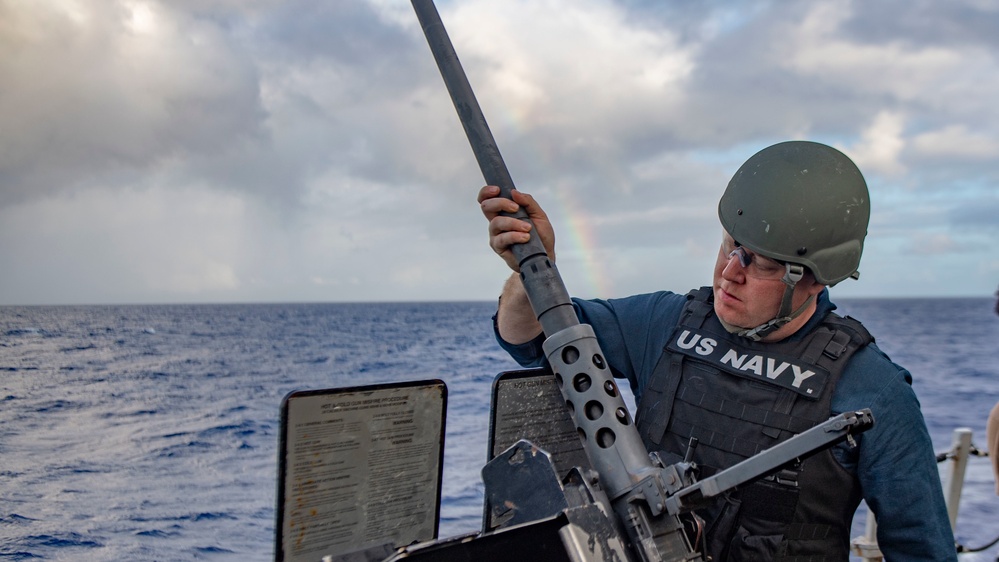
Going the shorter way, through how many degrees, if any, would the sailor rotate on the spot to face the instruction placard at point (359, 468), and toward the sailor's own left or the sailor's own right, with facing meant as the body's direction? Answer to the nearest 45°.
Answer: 0° — they already face it

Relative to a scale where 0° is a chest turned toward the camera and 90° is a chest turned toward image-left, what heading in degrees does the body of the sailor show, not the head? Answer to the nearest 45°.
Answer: approximately 45°
